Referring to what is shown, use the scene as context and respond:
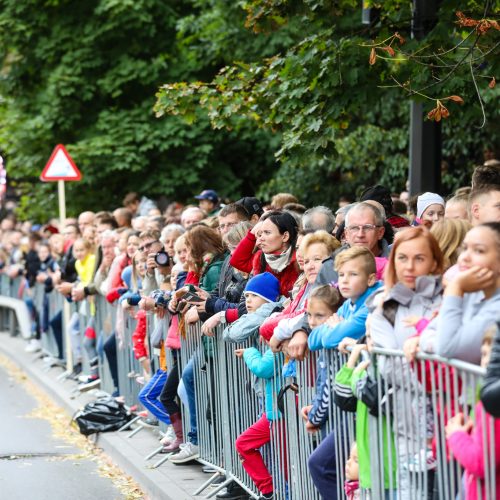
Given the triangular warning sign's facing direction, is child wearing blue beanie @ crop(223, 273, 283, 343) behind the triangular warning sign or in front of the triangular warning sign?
in front

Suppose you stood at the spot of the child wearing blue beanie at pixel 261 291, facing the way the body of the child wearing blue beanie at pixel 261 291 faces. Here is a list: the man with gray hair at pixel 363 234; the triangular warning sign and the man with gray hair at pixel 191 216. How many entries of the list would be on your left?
1

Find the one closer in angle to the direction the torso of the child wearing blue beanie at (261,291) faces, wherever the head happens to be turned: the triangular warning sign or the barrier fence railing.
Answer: the barrier fence railing

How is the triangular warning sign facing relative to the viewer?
toward the camera

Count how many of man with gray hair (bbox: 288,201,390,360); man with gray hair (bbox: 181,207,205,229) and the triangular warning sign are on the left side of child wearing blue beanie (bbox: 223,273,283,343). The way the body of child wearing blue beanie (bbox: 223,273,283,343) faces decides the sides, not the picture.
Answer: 1

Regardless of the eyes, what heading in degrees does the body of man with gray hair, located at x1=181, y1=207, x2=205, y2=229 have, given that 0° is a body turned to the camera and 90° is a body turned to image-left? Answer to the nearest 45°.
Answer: approximately 45°

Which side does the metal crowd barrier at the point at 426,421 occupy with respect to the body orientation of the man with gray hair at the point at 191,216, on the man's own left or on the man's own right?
on the man's own left

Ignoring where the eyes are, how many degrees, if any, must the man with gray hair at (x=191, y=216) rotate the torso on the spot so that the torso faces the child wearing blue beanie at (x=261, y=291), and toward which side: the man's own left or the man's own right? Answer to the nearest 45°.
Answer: approximately 45° to the man's own left

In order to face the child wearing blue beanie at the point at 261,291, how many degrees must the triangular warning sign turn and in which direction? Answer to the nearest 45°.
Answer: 0° — it already faces them
